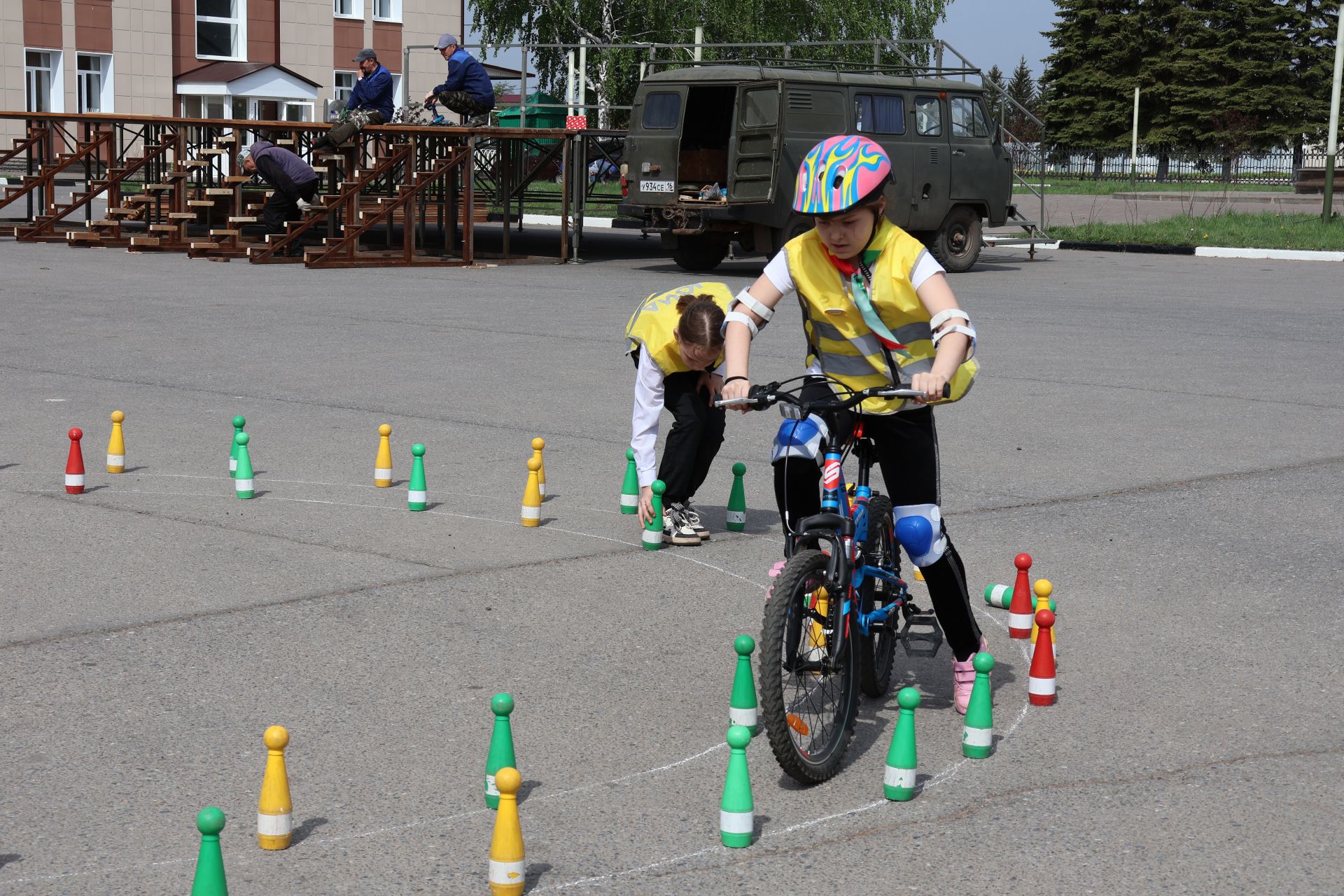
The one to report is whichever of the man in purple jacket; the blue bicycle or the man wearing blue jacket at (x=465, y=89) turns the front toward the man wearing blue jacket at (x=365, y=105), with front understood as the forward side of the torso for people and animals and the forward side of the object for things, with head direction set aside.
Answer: the man wearing blue jacket at (x=465, y=89)

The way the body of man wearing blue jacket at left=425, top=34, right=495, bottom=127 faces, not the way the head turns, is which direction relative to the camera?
to the viewer's left

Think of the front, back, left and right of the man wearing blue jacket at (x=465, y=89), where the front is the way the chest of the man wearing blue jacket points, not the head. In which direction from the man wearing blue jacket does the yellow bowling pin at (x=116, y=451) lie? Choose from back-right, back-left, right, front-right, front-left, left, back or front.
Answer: left

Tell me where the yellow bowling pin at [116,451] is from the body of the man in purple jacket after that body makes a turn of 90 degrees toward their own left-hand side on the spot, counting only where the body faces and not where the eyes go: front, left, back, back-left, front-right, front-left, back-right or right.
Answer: front

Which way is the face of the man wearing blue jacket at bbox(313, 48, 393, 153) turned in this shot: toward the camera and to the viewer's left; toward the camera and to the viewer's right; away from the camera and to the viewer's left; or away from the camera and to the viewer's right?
toward the camera and to the viewer's left

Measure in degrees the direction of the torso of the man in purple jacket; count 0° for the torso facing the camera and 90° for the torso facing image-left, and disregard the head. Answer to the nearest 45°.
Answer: approximately 90°

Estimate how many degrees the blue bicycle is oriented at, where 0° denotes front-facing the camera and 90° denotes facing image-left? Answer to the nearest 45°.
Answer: approximately 0°

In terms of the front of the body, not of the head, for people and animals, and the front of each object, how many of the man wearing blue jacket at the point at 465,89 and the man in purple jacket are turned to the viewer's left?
2

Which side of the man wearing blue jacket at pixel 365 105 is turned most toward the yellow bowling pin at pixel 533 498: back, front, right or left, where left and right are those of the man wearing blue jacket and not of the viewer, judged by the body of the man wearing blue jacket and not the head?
left

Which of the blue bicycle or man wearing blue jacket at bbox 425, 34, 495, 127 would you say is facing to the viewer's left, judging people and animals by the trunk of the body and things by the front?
the man wearing blue jacket

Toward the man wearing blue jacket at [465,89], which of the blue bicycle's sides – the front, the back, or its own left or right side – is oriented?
back
